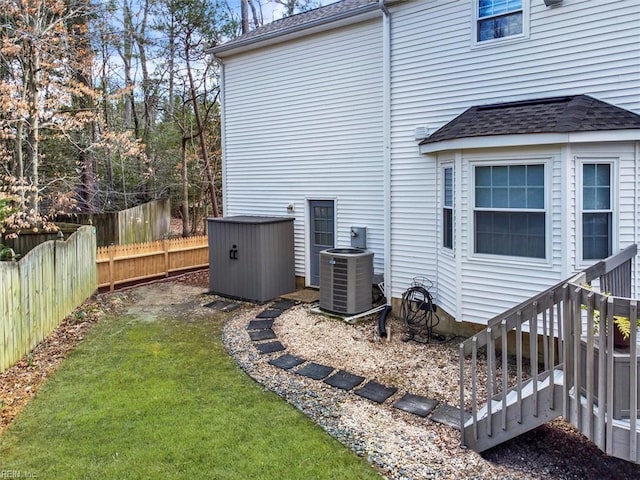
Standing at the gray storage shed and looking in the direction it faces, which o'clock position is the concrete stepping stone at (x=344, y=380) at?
The concrete stepping stone is roughly at 10 o'clock from the gray storage shed.

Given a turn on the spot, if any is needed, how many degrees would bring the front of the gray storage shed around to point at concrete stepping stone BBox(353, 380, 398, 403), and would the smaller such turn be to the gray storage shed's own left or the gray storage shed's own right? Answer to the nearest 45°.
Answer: approximately 45° to the gray storage shed's own left

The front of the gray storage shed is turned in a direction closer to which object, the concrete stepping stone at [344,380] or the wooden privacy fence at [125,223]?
the concrete stepping stone

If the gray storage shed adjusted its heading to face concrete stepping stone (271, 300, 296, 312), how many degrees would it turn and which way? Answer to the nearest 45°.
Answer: approximately 90° to its left

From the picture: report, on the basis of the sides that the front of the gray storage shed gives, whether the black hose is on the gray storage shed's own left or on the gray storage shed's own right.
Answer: on the gray storage shed's own left

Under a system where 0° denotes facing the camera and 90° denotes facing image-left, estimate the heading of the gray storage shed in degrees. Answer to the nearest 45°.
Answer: approximately 45°

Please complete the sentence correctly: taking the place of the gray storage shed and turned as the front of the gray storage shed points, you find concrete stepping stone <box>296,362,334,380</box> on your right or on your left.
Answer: on your left

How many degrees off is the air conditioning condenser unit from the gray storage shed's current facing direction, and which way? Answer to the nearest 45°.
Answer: approximately 90° to its left

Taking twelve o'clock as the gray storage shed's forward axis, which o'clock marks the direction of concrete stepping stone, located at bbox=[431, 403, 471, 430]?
The concrete stepping stone is roughly at 10 o'clock from the gray storage shed.

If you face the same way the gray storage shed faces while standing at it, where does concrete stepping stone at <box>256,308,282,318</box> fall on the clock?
The concrete stepping stone is roughly at 10 o'clock from the gray storage shed.
